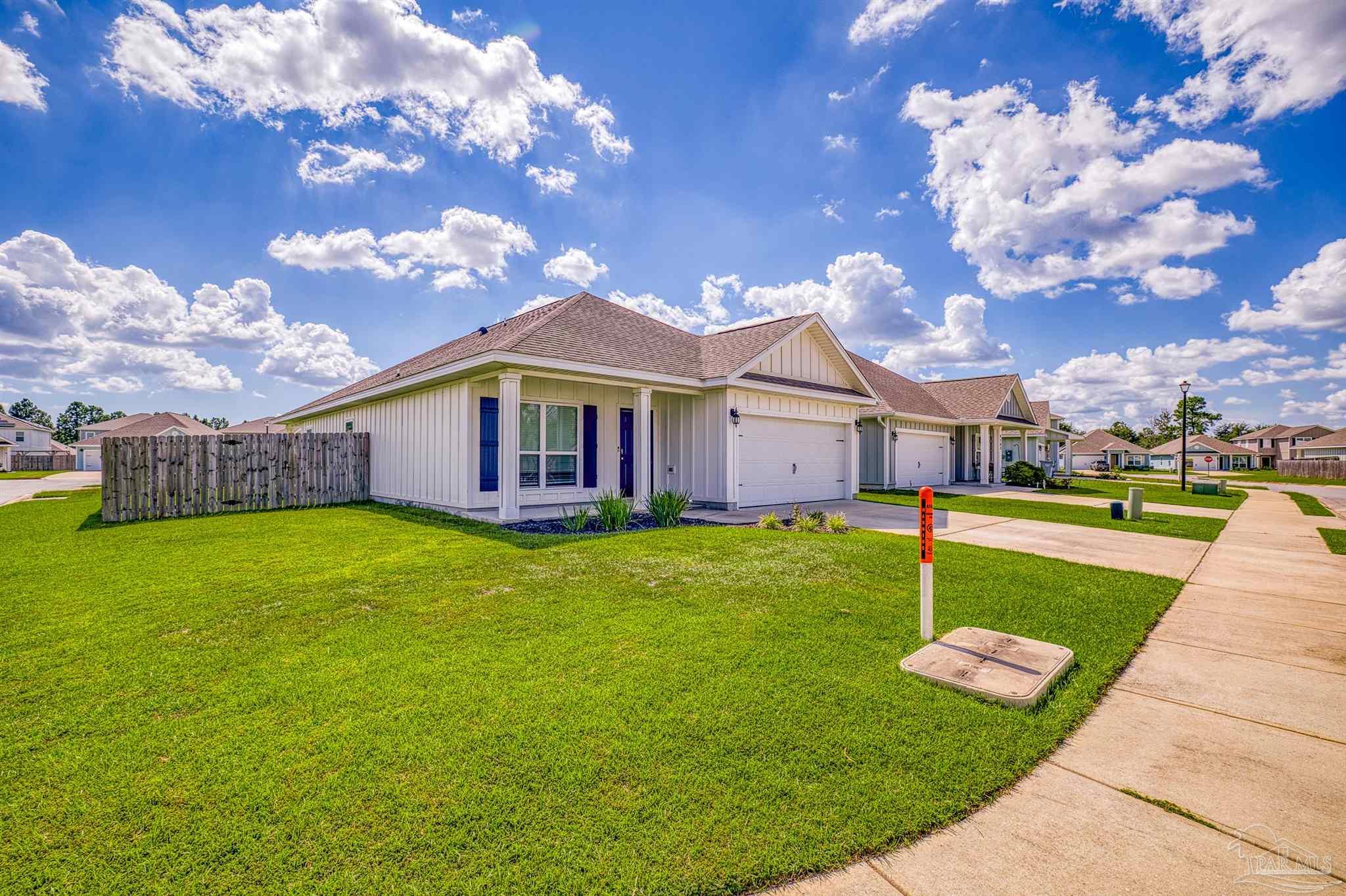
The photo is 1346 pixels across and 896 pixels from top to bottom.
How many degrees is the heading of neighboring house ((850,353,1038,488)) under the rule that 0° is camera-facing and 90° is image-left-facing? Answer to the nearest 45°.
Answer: approximately 315°

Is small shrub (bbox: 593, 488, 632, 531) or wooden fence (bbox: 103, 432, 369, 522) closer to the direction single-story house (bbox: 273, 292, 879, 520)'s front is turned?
the small shrub

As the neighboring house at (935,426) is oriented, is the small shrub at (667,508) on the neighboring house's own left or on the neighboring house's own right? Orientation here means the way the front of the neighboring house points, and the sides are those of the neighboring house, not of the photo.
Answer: on the neighboring house's own right

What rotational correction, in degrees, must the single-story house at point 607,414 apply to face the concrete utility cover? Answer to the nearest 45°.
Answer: approximately 45° to its right

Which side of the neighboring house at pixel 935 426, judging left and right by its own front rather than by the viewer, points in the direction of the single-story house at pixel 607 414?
right
